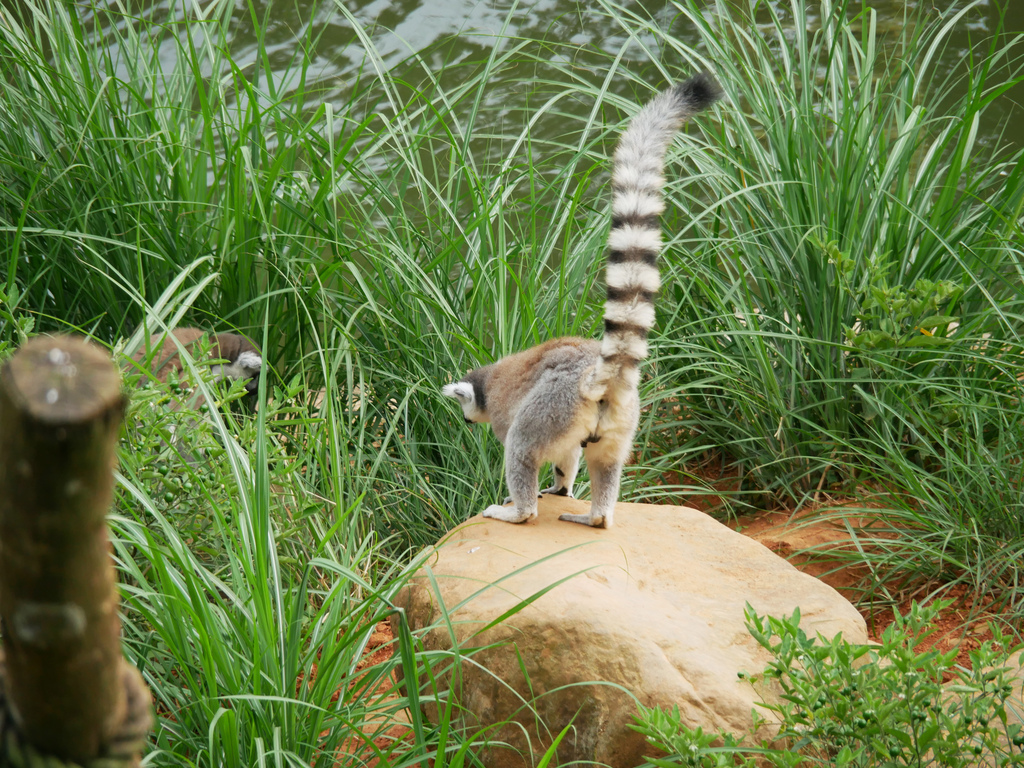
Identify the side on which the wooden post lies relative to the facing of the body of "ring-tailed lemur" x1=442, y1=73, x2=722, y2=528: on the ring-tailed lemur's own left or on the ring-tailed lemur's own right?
on the ring-tailed lemur's own left

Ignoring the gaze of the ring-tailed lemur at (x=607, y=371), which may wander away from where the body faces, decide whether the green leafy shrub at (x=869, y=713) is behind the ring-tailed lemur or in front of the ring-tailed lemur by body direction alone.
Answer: behind

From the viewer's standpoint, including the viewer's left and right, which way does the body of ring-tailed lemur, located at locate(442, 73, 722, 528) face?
facing away from the viewer and to the left of the viewer
